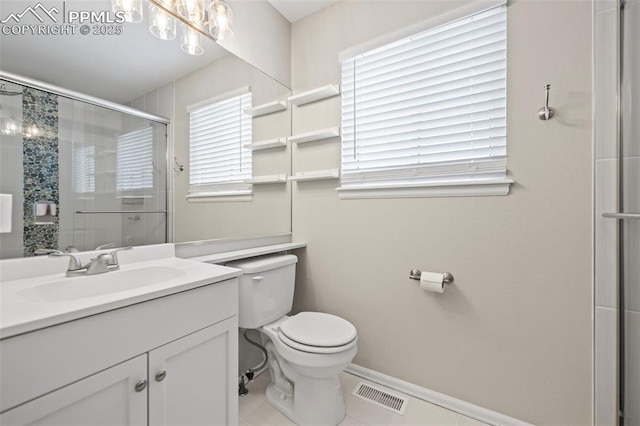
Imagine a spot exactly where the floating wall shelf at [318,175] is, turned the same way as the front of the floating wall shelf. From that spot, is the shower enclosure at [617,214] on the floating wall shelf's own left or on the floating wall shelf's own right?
on the floating wall shelf's own left

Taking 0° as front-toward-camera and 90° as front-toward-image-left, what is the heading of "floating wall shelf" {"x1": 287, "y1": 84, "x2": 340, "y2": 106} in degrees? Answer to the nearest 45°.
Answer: approximately 45°

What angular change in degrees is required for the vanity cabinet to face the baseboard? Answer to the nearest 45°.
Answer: approximately 45° to its left

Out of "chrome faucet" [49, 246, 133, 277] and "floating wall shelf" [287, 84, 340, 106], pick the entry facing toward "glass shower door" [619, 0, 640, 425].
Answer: the chrome faucet

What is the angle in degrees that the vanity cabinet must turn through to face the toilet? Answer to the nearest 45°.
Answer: approximately 45° to its left

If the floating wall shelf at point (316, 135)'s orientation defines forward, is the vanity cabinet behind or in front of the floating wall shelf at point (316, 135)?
in front

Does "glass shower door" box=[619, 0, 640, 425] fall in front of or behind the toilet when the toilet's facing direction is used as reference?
in front

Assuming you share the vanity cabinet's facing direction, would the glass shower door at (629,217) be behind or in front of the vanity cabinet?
in front
